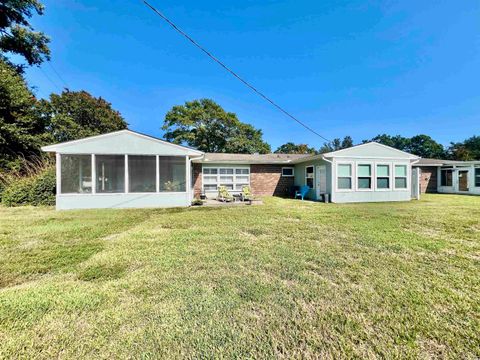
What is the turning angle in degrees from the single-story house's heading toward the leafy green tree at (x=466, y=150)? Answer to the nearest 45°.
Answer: approximately 135° to its left

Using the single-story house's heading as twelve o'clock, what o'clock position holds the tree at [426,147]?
The tree is roughly at 8 o'clock from the single-story house.

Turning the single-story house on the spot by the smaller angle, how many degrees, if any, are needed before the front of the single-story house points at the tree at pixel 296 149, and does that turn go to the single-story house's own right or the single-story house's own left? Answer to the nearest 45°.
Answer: approximately 135° to the single-story house's own left

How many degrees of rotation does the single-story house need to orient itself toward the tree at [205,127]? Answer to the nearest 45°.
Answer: approximately 180°

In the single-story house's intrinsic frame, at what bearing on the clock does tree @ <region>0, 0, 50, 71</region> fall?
The tree is roughly at 4 o'clock from the single-story house.

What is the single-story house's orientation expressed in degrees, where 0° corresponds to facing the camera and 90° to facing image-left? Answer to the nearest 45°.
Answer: approximately 0°

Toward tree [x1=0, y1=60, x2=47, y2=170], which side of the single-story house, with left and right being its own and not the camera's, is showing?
right

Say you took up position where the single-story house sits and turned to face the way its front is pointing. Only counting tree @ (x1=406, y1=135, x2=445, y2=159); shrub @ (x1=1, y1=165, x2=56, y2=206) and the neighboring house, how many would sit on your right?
1

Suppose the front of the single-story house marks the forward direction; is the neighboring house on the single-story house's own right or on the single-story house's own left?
on the single-story house's own left

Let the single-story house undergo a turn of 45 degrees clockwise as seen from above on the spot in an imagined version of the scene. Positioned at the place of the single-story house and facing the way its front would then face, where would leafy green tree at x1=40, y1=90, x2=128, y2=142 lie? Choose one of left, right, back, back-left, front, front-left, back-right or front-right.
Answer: right

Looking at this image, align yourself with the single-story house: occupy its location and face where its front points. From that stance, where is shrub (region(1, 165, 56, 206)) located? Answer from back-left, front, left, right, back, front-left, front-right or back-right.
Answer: right

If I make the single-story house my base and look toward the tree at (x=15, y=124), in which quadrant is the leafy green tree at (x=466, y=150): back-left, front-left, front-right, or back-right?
back-right
